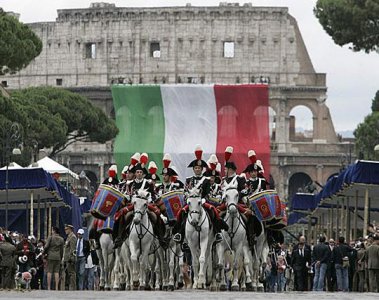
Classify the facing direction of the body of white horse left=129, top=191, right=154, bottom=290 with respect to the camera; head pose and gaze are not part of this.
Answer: toward the camera

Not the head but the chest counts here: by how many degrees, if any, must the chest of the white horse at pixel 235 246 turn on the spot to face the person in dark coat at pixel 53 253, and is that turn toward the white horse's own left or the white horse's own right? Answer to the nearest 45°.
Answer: approximately 135° to the white horse's own right

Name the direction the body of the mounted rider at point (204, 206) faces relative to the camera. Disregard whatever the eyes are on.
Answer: toward the camera

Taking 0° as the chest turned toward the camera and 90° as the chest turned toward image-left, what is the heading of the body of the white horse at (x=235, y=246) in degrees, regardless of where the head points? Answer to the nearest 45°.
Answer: approximately 0°

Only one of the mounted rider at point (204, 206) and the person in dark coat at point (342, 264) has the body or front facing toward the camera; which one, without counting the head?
the mounted rider

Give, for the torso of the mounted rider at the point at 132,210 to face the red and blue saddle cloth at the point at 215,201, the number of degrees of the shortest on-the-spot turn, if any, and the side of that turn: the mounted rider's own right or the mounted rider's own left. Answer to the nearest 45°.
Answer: approximately 90° to the mounted rider's own left

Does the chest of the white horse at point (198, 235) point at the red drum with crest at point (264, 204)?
no

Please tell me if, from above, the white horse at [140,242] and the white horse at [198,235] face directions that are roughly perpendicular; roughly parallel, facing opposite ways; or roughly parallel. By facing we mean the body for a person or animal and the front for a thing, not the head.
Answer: roughly parallel

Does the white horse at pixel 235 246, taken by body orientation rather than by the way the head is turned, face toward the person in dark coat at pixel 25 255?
no

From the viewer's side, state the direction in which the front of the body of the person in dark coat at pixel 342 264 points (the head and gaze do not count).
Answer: away from the camera

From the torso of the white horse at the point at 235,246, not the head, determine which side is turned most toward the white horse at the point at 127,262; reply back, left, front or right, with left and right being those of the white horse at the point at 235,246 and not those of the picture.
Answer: right

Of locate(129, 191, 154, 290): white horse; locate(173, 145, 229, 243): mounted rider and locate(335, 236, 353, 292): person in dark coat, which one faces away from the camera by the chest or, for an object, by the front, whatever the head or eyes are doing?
the person in dark coat

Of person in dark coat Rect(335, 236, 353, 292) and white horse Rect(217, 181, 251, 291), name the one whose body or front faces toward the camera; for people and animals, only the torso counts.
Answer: the white horse
